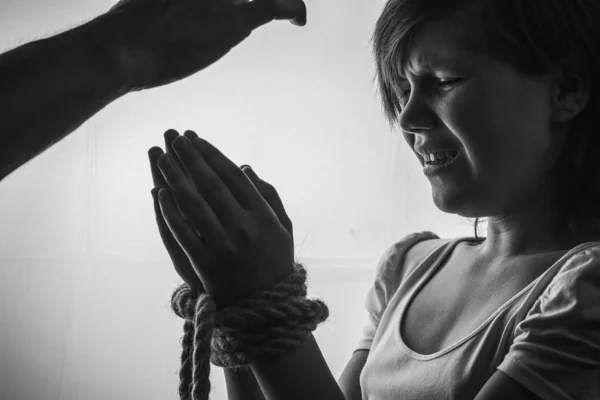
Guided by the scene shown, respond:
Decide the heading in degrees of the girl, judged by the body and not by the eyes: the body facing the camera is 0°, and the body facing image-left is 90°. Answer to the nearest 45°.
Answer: approximately 45°
